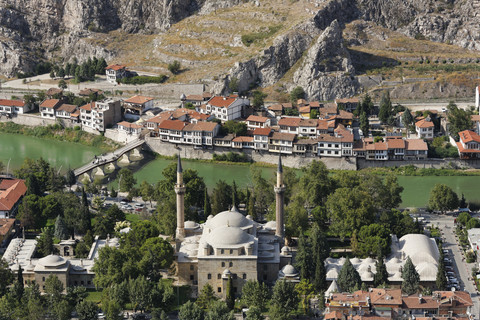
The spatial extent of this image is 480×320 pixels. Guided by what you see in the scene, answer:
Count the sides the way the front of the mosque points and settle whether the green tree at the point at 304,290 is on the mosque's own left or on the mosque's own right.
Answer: on the mosque's own right

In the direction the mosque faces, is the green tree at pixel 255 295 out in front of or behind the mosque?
behind

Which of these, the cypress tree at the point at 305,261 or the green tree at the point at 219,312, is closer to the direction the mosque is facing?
the cypress tree

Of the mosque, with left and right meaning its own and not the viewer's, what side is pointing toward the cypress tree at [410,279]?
right

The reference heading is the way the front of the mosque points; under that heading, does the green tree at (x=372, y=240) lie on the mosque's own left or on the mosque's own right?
on the mosque's own right

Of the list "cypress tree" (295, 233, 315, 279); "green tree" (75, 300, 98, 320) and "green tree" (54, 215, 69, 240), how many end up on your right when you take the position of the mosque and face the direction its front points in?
1

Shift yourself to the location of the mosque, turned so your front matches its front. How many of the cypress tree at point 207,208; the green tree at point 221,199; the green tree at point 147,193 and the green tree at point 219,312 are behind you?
1

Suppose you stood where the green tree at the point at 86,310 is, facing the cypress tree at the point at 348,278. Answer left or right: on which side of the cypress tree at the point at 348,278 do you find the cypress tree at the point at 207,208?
left

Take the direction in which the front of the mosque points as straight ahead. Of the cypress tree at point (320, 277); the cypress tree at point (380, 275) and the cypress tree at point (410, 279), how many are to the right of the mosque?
3

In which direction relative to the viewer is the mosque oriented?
away from the camera

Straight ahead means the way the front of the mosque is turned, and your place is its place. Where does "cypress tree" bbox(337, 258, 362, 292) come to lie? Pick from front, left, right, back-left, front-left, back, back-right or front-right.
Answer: right

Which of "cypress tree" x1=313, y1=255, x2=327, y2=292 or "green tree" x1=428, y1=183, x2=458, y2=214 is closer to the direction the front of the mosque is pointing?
the green tree

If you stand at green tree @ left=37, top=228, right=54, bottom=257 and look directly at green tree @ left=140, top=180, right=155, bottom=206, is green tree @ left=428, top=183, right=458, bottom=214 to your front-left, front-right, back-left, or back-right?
front-right

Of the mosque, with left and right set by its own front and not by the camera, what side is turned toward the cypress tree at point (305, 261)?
right

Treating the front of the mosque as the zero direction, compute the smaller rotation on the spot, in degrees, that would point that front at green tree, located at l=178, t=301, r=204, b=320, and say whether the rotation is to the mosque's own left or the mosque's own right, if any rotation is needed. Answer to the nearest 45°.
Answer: approximately 135° to the mosque's own left

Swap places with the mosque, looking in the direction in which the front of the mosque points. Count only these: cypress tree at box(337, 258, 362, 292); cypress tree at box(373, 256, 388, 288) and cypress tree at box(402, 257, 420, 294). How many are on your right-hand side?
3

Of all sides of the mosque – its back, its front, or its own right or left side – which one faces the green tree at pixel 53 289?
left
